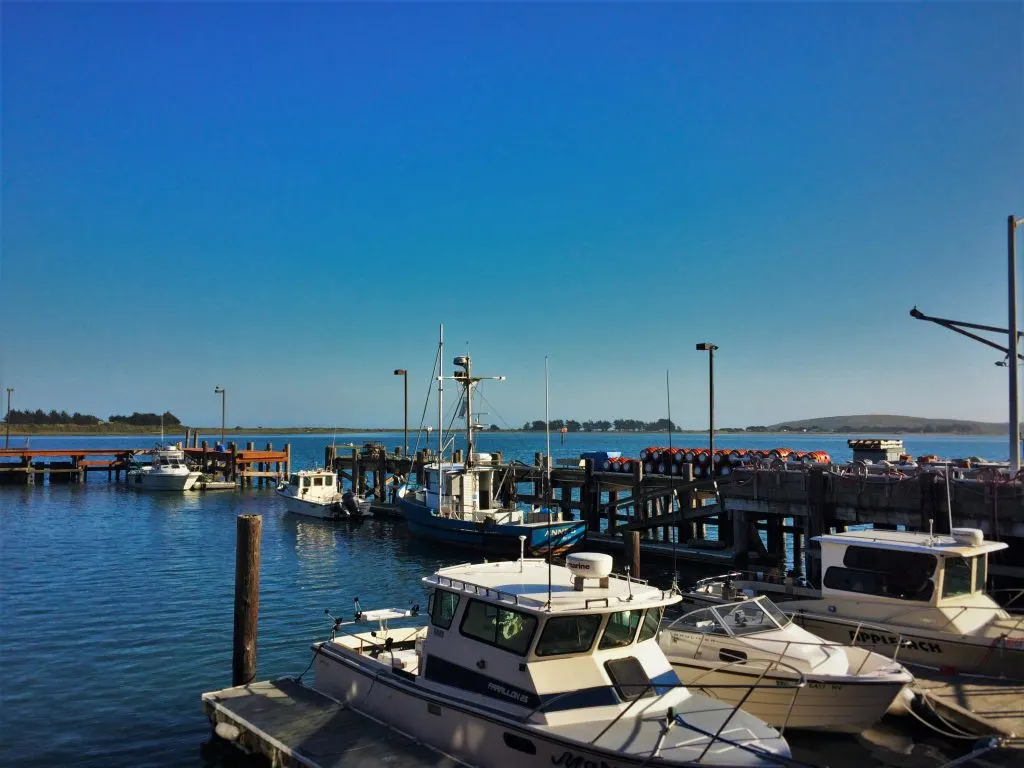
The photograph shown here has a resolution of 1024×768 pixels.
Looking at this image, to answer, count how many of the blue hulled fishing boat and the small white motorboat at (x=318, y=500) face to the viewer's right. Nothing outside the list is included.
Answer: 0

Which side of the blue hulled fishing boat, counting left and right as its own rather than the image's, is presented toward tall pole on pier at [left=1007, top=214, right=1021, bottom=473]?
back

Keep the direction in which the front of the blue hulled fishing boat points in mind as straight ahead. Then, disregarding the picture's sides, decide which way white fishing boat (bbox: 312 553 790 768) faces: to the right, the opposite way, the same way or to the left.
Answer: the opposite way

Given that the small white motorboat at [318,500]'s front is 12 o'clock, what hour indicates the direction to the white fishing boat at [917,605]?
The white fishing boat is roughly at 7 o'clock from the small white motorboat.

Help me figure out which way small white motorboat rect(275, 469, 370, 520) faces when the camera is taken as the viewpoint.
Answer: facing away from the viewer and to the left of the viewer

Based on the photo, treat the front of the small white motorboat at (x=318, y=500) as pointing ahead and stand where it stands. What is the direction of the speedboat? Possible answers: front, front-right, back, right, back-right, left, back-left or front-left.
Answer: back-left

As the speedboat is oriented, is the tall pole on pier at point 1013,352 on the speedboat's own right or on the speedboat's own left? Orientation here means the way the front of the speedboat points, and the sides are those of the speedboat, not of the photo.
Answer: on the speedboat's own left

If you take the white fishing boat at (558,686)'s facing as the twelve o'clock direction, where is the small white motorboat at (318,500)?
The small white motorboat is roughly at 7 o'clock from the white fishing boat.
